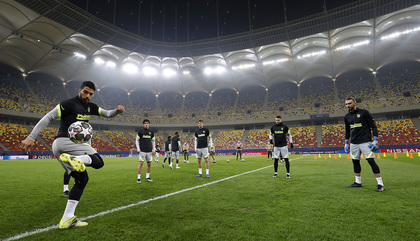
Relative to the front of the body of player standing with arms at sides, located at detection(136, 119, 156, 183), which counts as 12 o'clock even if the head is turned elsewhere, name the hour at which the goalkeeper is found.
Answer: The goalkeeper is roughly at 10 o'clock from the player standing with arms at sides.

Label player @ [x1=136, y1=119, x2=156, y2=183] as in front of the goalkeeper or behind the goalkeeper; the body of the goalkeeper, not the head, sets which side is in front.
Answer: in front

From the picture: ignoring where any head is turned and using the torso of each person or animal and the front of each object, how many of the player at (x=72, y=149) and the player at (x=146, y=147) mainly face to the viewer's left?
0

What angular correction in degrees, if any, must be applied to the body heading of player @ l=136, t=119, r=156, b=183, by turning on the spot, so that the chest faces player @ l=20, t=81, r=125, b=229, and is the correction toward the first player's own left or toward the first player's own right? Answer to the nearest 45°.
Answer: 0° — they already face them

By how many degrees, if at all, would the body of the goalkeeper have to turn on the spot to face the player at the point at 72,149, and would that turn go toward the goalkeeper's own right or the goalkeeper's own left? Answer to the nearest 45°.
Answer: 0° — they already face them

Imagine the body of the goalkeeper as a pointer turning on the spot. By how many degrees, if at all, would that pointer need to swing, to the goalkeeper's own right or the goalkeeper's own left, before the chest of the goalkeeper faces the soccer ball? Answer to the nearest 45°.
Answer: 0° — they already face it

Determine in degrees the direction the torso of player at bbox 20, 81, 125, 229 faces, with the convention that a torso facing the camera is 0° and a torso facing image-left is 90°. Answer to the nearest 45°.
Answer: approximately 315°

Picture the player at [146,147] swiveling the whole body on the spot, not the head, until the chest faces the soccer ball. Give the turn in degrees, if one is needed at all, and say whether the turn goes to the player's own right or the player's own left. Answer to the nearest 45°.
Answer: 0° — they already face it
